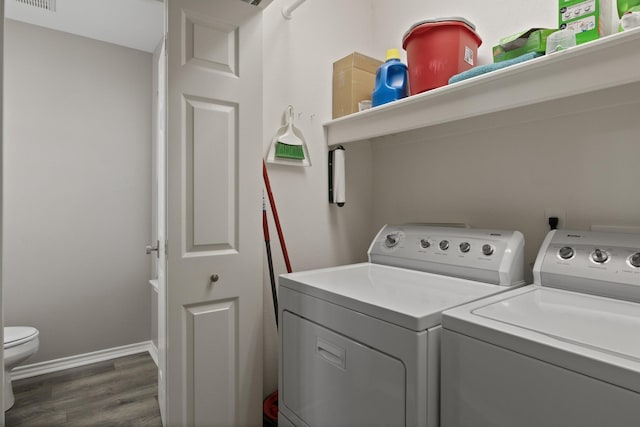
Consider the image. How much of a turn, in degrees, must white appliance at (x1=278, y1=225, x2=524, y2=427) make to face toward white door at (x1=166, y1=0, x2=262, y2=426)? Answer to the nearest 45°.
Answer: approximately 45° to its right

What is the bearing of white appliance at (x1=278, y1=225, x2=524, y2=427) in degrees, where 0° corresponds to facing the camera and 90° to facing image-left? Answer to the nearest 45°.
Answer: approximately 45°

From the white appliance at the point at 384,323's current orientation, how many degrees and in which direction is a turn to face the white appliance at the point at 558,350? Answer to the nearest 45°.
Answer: approximately 90° to its left
